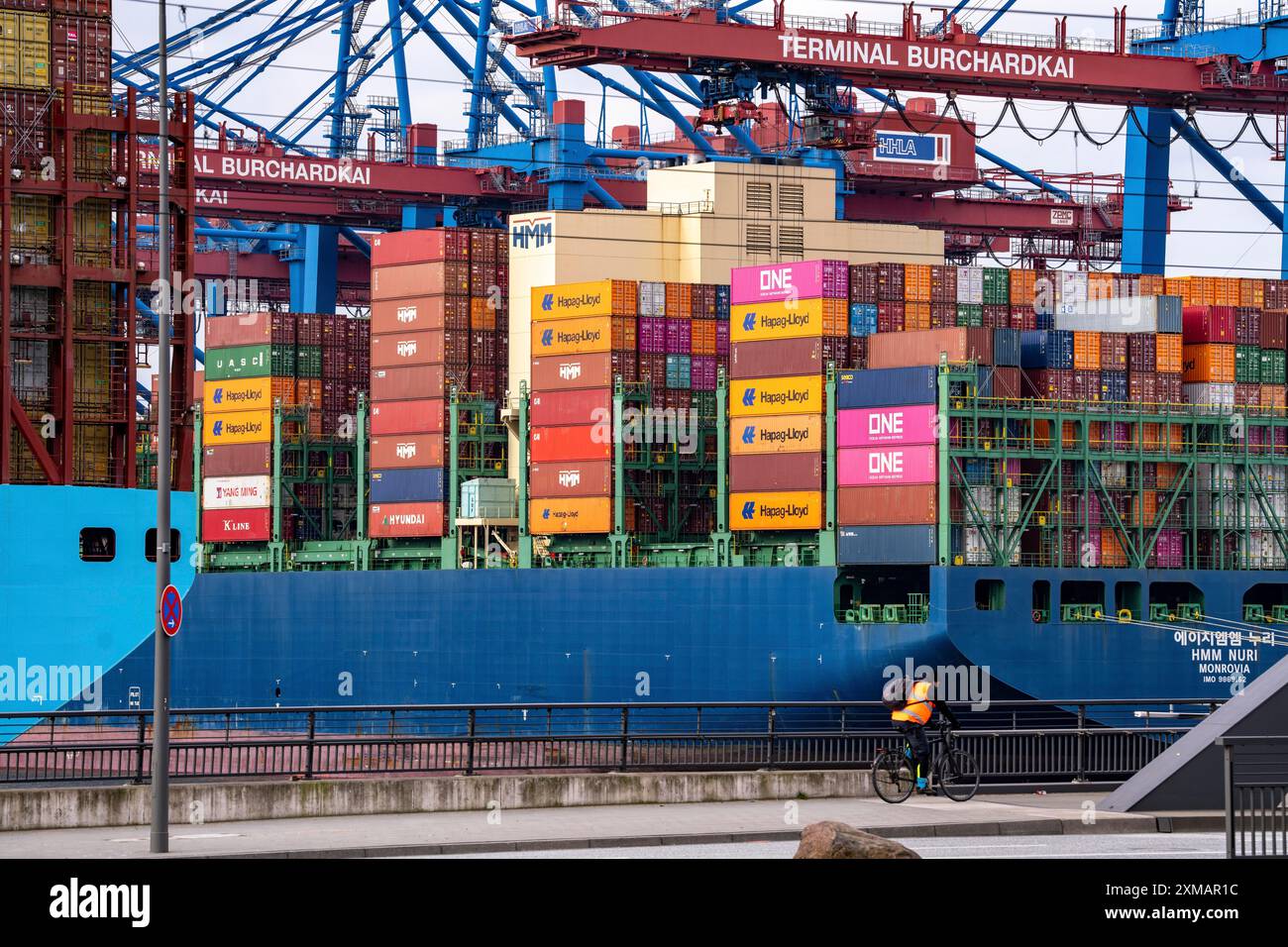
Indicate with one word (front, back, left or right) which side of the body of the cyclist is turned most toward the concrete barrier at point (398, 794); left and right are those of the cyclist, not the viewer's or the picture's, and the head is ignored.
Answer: back

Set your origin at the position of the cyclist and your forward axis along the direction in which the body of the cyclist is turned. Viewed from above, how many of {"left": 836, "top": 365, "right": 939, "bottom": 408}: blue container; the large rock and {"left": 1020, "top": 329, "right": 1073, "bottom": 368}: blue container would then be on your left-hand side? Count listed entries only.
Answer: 2

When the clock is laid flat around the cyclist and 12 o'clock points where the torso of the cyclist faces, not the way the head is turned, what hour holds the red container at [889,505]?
The red container is roughly at 9 o'clock from the cyclist.

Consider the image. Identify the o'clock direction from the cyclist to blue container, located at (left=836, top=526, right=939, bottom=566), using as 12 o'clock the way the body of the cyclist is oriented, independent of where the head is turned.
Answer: The blue container is roughly at 9 o'clock from the cyclist.

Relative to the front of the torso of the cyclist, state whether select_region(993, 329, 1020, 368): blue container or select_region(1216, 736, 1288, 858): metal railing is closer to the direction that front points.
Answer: the metal railing

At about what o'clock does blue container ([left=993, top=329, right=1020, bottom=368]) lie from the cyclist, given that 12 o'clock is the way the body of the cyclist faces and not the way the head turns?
The blue container is roughly at 9 o'clock from the cyclist.

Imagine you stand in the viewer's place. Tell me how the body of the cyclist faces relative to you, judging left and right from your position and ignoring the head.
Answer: facing to the right of the viewer

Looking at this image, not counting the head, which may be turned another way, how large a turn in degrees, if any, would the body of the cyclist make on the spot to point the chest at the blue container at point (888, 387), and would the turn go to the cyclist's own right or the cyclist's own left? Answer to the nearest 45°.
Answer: approximately 90° to the cyclist's own left

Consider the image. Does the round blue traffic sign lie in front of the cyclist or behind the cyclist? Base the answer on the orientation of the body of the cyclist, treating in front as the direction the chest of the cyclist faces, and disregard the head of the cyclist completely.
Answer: behind
